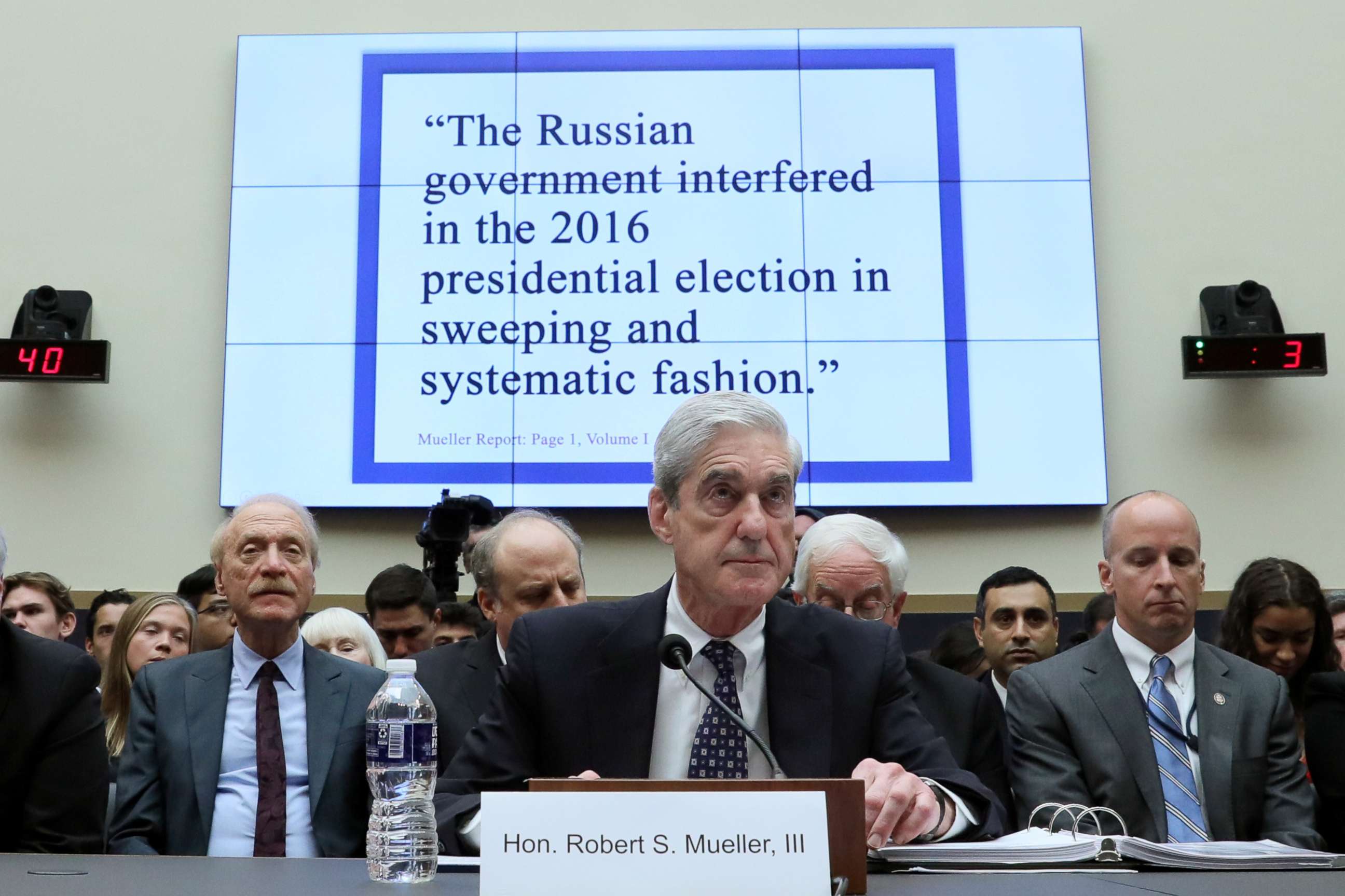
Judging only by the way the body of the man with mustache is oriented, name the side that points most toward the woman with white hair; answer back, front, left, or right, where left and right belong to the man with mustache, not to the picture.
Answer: back

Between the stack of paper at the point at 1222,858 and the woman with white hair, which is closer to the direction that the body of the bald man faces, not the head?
the stack of paper

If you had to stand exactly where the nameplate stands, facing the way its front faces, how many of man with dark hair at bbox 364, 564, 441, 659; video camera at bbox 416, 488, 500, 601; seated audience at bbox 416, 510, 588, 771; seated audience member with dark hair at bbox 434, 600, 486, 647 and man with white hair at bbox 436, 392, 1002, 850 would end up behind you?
5

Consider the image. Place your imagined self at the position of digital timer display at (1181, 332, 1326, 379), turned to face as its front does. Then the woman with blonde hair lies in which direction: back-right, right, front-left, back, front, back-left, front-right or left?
front-right

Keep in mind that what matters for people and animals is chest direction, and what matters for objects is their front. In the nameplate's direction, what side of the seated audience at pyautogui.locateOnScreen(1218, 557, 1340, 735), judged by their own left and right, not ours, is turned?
front

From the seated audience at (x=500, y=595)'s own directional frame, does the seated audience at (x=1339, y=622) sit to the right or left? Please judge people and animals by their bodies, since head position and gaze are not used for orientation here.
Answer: on their left

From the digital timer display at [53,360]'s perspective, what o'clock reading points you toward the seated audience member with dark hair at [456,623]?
The seated audience member with dark hair is roughly at 11 o'clock from the digital timer display.

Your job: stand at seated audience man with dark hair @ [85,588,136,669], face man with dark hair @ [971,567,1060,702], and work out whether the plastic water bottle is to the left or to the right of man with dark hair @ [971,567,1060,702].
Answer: right

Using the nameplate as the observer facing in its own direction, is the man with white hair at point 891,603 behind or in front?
behind

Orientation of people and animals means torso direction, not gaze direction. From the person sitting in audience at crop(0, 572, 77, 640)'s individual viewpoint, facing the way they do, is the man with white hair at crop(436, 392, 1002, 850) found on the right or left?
on their left
